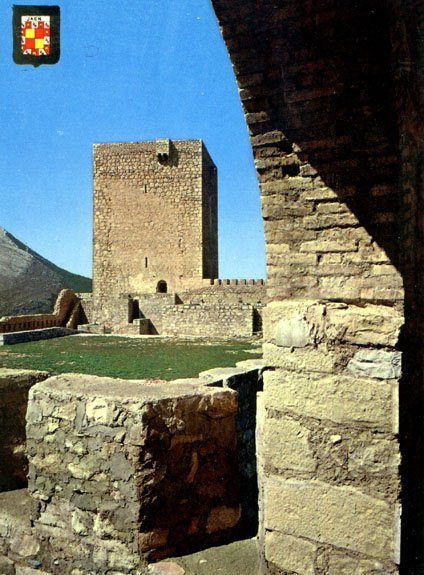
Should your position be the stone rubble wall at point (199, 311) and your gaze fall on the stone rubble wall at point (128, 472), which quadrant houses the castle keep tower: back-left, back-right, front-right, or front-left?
back-right

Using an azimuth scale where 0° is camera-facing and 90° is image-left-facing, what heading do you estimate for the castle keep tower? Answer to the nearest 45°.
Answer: approximately 0°

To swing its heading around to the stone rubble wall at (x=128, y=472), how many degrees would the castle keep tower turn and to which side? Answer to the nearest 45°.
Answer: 0° — it already faces it
